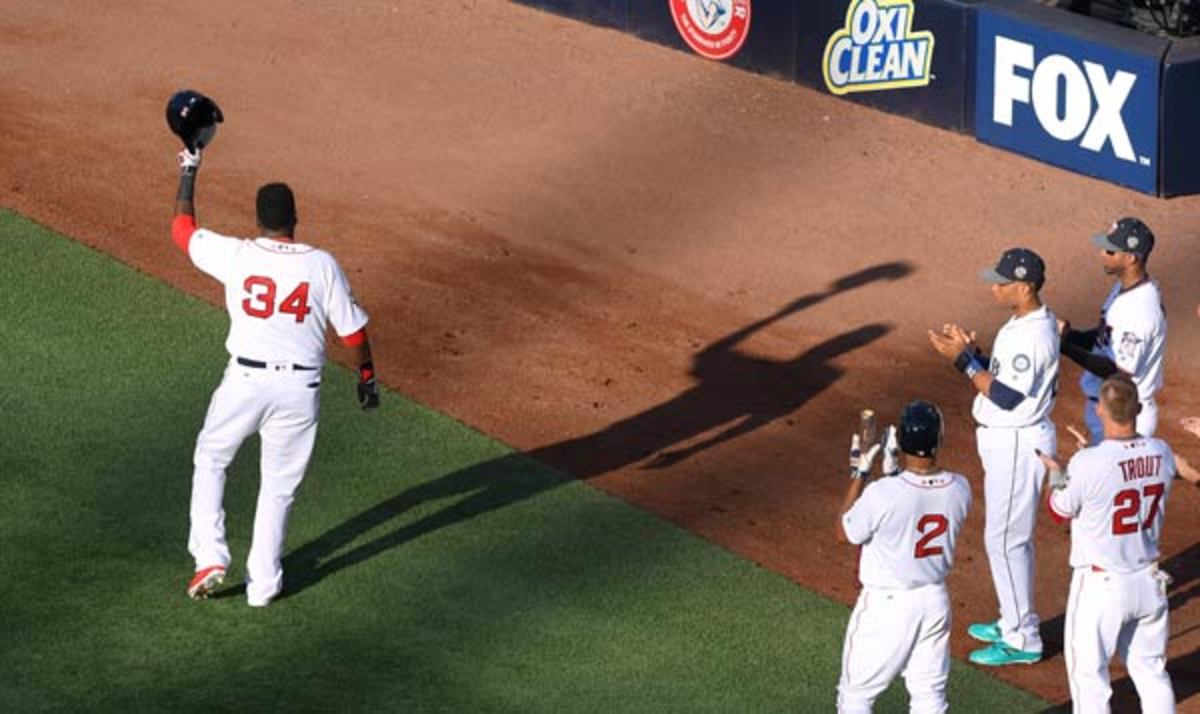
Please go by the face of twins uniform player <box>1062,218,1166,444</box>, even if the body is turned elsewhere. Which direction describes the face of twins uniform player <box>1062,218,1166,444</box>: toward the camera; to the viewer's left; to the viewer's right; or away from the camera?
to the viewer's left

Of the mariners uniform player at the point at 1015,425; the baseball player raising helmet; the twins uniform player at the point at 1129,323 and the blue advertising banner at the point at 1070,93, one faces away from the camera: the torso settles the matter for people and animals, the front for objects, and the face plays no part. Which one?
the baseball player raising helmet

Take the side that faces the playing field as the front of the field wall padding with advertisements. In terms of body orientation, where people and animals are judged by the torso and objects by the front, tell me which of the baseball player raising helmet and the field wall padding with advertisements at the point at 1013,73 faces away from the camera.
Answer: the baseball player raising helmet

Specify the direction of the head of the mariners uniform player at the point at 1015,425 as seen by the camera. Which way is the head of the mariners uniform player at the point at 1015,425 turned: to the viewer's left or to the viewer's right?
to the viewer's left

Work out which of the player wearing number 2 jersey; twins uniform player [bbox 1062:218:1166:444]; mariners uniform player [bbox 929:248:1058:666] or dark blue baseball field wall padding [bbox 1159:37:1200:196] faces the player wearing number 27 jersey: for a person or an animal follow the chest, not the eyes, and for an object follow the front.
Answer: the dark blue baseball field wall padding

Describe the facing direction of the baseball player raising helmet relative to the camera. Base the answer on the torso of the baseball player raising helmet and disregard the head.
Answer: away from the camera

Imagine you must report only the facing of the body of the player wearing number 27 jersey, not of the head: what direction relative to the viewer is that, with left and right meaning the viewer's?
facing away from the viewer and to the left of the viewer

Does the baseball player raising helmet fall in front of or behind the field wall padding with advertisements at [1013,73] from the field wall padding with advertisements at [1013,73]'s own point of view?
in front

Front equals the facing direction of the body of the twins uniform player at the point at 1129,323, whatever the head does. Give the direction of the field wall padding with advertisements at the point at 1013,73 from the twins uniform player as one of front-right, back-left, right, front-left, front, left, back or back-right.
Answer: right

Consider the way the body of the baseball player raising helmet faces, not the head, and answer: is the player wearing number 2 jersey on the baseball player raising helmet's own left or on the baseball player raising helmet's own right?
on the baseball player raising helmet's own right

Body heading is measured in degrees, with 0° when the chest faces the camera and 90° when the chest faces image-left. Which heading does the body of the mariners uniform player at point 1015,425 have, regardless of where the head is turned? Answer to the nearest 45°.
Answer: approximately 90°

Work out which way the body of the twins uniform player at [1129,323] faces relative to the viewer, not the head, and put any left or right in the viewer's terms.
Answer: facing to the left of the viewer

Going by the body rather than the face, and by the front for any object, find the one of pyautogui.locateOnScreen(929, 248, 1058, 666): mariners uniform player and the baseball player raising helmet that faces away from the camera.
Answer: the baseball player raising helmet

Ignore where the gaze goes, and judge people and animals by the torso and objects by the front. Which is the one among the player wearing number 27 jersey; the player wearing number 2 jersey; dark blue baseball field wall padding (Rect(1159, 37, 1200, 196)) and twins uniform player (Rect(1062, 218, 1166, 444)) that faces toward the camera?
the dark blue baseball field wall padding

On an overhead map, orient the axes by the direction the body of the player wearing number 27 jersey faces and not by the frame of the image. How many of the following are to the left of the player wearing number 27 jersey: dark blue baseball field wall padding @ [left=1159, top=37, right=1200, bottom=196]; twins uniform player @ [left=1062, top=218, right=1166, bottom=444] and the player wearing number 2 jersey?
1
